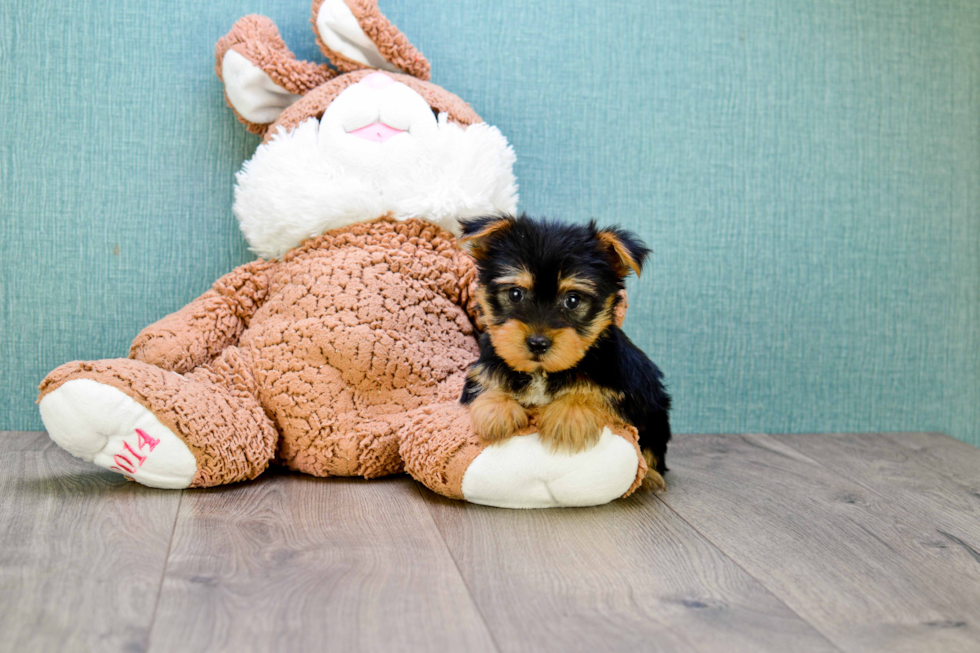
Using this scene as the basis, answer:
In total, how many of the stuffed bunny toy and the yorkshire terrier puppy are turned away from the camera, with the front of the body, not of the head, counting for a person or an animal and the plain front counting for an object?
0

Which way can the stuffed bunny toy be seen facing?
toward the camera

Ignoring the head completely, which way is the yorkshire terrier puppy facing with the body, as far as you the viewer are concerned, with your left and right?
facing the viewer and to the left of the viewer
